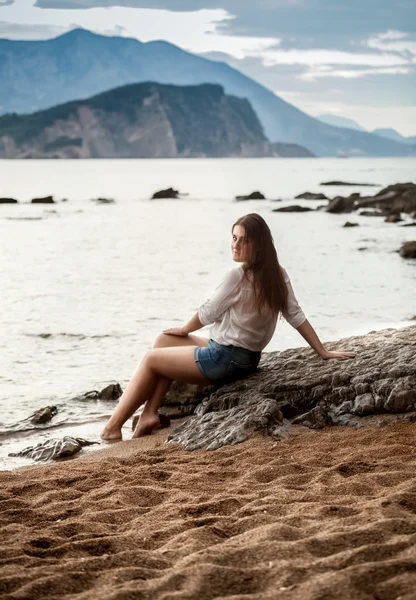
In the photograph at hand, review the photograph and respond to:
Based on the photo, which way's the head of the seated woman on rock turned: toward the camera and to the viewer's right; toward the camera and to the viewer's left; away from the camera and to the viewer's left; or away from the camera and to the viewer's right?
toward the camera and to the viewer's left

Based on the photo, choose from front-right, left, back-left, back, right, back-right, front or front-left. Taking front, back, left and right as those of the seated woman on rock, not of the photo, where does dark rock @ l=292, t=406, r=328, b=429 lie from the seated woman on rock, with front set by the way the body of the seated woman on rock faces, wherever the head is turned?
back

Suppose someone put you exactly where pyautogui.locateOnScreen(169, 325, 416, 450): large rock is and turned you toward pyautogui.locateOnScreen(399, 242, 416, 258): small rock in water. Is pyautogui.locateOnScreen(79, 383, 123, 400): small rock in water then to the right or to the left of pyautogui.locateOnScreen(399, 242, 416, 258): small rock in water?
left

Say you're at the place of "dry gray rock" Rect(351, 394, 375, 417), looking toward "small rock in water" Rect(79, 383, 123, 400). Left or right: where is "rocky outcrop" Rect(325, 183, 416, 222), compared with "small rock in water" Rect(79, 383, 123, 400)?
right

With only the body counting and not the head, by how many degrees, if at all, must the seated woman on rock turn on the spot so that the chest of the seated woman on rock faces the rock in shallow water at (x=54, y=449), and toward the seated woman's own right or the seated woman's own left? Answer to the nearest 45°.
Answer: approximately 45° to the seated woman's own left

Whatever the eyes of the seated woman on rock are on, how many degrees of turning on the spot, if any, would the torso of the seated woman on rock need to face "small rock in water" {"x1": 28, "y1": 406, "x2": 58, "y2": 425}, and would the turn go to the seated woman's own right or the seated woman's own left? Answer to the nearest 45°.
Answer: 0° — they already face it

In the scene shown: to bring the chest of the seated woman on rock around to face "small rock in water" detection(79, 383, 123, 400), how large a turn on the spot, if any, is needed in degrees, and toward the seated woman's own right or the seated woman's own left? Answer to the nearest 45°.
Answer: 0° — they already face it
